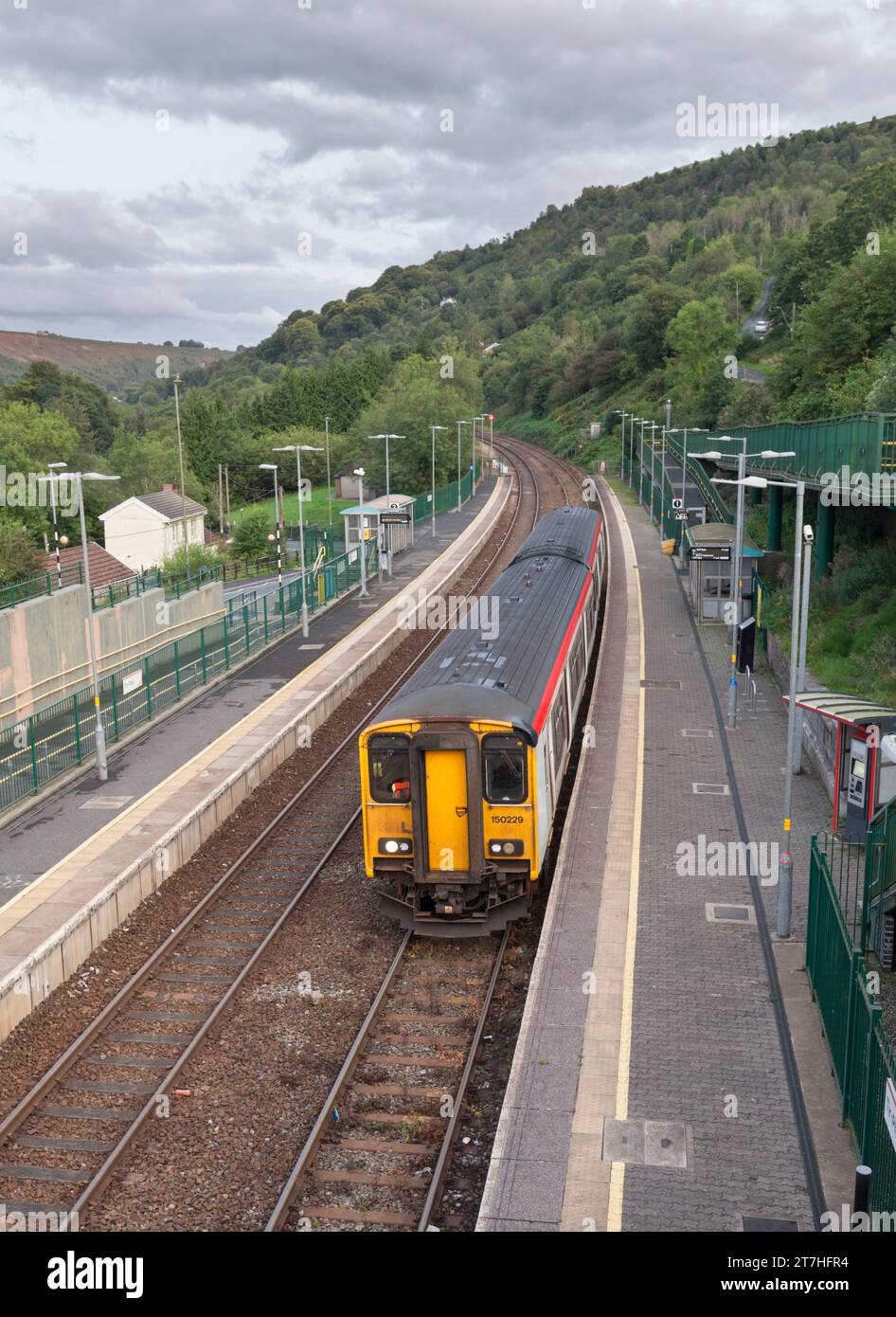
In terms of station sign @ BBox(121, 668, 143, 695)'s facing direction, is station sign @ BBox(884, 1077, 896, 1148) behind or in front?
in front

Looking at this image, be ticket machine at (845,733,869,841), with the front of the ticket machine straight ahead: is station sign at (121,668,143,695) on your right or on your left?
on your right

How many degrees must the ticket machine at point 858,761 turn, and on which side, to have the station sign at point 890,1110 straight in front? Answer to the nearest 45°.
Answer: approximately 45° to its left

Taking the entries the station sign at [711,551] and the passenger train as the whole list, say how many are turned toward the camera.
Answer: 2

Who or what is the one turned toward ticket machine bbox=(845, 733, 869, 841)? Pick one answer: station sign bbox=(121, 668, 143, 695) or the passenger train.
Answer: the station sign

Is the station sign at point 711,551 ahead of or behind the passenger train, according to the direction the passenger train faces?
behind

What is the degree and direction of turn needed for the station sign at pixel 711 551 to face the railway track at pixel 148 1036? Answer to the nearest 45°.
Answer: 0° — it already faces it

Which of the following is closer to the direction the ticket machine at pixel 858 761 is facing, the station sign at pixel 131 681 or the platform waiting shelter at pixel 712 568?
the station sign

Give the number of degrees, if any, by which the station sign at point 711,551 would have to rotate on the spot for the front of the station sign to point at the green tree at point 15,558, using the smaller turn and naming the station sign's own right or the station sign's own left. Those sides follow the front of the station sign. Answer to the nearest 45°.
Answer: approximately 90° to the station sign's own right

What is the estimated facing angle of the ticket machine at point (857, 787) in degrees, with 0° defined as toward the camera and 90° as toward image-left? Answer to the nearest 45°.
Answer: approximately 45°

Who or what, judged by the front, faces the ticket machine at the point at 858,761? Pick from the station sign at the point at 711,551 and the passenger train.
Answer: the station sign

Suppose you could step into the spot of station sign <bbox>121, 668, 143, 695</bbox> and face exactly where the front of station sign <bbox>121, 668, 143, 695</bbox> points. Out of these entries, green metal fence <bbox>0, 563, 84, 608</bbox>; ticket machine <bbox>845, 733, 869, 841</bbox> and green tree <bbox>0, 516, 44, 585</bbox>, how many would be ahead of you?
1

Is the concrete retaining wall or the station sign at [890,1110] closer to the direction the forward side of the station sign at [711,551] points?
the station sign
